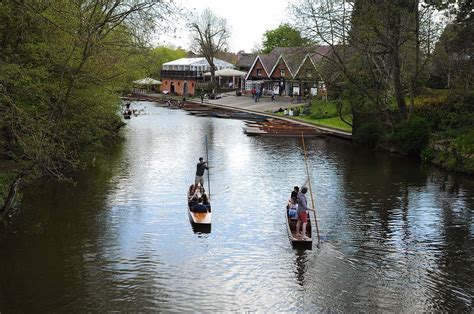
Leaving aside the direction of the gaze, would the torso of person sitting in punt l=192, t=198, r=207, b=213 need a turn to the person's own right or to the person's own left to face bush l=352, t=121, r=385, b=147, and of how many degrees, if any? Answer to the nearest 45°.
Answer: approximately 45° to the person's own right

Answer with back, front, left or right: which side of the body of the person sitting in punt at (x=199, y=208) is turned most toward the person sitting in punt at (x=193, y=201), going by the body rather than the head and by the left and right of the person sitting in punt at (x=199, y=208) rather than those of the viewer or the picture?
front

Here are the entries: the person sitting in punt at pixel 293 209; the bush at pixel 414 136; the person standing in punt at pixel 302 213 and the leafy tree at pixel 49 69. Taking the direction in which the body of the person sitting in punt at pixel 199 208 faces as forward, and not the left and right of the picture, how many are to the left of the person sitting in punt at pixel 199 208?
1

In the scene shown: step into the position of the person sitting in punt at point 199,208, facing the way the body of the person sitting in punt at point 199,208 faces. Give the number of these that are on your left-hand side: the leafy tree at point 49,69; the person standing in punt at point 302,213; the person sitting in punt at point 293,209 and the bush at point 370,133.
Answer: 1

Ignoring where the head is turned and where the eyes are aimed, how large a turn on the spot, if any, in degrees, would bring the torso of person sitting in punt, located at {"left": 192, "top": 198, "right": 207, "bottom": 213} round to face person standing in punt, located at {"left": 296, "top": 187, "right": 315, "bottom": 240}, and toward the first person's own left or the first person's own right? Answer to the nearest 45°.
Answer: approximately 135° to the first person's own right

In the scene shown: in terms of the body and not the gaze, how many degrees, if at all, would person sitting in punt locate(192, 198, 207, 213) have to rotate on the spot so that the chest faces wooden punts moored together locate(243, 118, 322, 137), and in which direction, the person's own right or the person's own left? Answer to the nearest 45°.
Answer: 0° — they already face it

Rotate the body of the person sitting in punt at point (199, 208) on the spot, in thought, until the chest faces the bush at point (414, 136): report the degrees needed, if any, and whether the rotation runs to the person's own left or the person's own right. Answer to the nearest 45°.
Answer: approximately 45° to the person's own right

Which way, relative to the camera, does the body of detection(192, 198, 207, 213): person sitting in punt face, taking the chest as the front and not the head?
away from the camera

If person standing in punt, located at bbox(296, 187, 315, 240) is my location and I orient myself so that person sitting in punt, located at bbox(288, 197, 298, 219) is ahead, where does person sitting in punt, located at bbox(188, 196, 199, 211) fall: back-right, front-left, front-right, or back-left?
front-left

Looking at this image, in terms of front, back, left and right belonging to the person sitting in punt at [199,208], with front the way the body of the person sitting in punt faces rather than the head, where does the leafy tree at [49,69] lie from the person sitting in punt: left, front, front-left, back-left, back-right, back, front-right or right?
left

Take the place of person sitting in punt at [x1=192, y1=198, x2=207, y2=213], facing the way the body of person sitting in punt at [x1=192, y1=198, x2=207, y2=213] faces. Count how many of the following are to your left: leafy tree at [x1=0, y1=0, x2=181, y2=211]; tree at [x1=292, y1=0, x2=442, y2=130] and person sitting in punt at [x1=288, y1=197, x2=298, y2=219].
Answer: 1

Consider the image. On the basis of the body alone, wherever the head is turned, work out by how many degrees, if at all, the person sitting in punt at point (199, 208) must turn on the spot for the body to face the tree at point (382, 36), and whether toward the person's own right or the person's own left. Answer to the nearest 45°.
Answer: approximately 45° to the person's own right

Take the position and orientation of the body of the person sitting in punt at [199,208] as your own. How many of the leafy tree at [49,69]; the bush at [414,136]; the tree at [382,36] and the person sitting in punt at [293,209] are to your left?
1

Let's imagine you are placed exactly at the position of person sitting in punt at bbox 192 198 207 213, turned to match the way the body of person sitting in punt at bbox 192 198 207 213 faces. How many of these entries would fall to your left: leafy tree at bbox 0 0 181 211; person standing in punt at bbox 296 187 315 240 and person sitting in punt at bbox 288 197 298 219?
1

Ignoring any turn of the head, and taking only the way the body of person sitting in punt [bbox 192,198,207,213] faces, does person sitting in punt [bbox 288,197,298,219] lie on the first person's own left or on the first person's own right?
on the first person's own right
